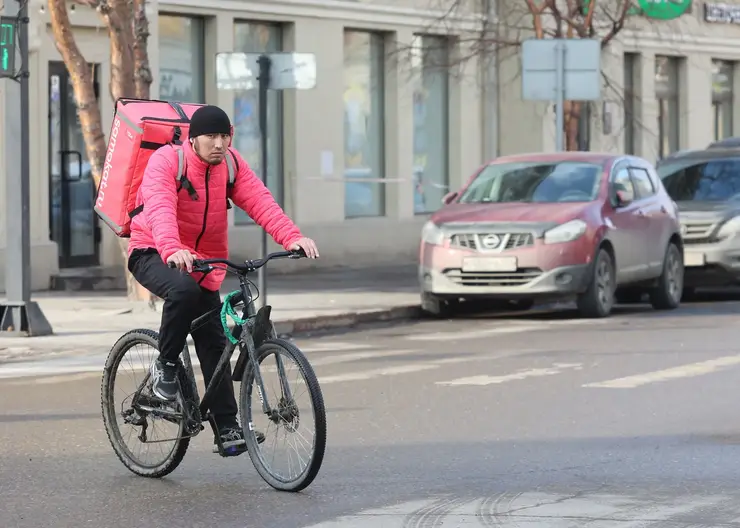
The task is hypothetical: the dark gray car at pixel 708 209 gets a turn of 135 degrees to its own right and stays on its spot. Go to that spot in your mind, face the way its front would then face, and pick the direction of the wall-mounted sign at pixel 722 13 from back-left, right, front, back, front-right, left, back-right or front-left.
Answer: front

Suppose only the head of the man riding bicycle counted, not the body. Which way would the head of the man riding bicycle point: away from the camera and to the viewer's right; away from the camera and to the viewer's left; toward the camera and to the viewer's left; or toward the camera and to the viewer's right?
toward the camera and to the viewer's right

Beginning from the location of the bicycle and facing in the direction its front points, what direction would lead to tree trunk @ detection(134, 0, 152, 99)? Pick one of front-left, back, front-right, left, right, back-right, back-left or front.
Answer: back-left

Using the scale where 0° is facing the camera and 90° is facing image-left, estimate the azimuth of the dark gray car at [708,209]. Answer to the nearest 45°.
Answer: approximately 45°

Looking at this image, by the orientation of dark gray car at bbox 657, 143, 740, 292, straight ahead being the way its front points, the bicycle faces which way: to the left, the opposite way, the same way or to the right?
to the left

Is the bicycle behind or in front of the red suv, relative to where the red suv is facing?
in front

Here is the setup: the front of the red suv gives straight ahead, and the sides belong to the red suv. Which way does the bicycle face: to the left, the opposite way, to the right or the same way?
to the left

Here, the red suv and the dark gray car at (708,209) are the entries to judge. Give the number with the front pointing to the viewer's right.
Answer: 0
